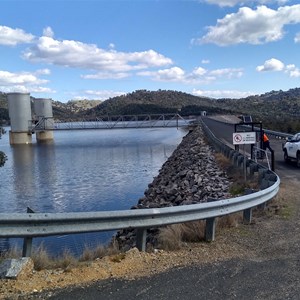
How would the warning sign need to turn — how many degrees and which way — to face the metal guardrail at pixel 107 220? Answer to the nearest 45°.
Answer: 0° — it already faces it

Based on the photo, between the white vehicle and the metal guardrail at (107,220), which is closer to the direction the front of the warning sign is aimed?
the metal guardrail

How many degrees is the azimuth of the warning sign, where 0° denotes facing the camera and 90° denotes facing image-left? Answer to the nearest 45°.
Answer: approximately 0°
